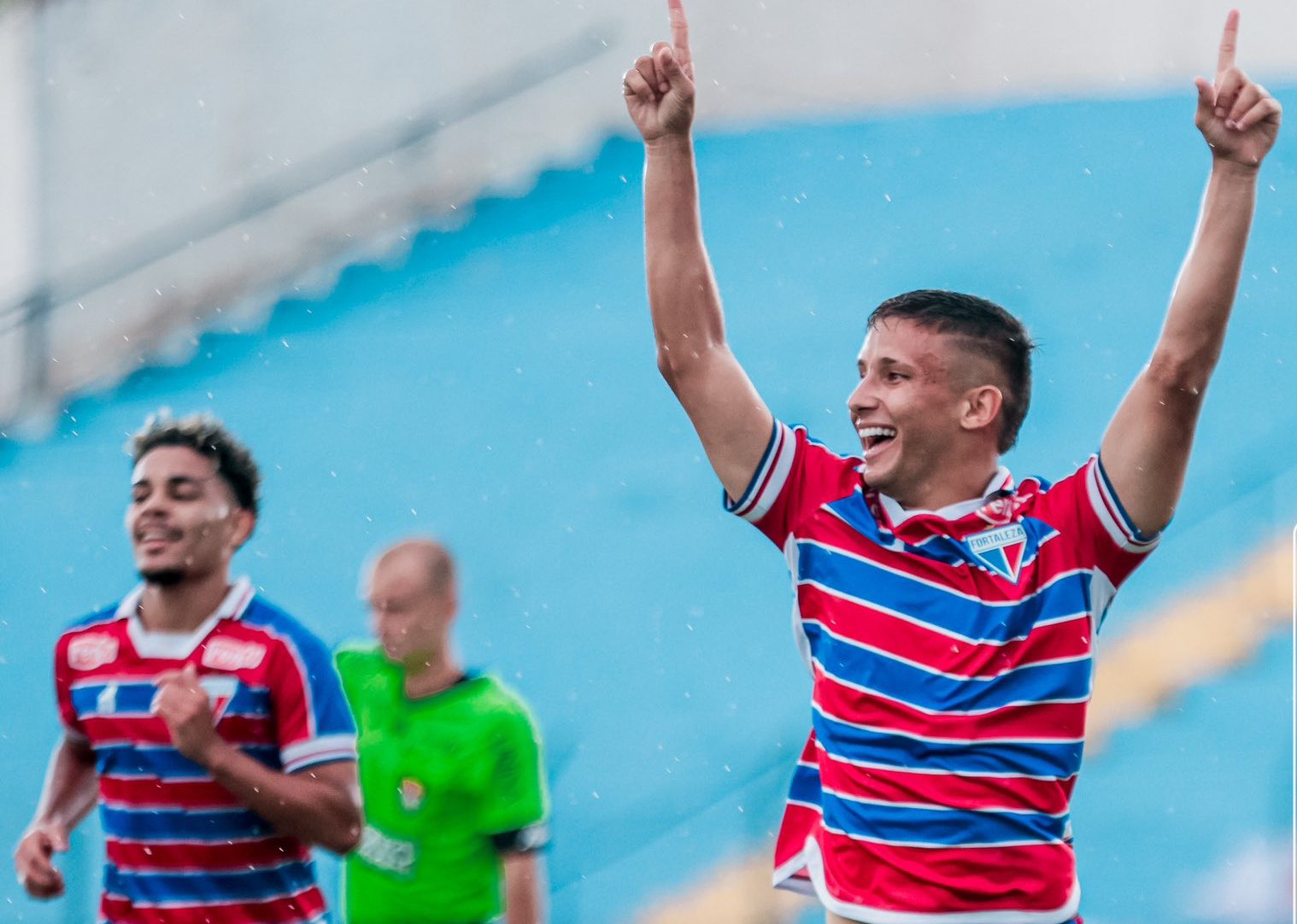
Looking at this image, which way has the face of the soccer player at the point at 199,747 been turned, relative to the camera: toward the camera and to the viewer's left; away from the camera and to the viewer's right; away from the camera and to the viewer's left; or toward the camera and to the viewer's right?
toward the camera and to the viewer's left

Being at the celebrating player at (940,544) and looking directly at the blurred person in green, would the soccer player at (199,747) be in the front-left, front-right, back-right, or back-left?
front-left

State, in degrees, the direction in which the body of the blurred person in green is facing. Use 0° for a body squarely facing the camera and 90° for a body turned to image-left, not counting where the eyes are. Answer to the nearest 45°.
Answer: approximately 45°

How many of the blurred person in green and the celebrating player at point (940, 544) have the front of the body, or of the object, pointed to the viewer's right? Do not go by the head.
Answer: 0

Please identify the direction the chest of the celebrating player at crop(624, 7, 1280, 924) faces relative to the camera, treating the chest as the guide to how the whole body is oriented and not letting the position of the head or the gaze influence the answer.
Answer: toward the camera

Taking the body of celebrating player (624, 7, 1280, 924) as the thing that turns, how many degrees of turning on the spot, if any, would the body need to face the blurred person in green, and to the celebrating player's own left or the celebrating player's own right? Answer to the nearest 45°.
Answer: approximately 135° to the celebrating player's own right

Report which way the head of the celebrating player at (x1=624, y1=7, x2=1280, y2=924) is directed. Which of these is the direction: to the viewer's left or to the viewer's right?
to the viewer's left

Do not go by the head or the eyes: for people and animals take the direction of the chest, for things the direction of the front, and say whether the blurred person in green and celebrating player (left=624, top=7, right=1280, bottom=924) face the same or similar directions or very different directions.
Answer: same or similar directions

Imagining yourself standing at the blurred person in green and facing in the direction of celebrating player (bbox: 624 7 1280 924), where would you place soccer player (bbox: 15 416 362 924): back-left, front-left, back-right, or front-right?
front-right

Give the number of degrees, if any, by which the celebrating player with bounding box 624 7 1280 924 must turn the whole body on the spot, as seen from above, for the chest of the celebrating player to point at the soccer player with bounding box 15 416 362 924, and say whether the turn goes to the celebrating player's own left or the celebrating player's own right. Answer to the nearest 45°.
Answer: approximately 90° to the celebrating player's own right

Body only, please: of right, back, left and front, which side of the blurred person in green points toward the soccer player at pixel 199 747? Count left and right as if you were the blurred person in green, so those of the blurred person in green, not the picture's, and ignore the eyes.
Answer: front
